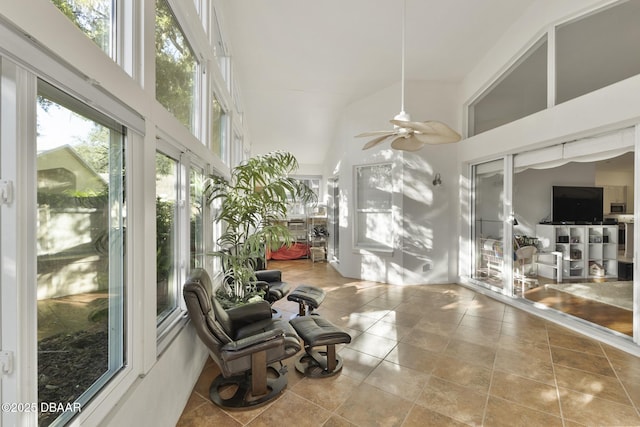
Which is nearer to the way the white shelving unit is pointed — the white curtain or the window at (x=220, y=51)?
the white curtain

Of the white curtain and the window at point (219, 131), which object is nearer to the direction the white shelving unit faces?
the white curtain

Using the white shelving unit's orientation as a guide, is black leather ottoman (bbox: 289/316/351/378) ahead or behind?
ahead

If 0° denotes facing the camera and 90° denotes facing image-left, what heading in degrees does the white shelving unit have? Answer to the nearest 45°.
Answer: approximately 0°

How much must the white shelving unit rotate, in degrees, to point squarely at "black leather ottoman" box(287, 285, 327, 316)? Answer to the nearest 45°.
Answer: approximately 45° to its right

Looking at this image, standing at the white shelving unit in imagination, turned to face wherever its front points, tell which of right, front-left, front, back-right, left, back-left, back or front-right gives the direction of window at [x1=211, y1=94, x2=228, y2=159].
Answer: front-right

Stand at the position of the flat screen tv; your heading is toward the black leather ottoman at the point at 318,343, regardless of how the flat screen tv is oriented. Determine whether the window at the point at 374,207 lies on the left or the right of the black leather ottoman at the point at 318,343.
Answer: right

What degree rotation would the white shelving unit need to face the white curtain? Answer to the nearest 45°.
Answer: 0° — it already faces it

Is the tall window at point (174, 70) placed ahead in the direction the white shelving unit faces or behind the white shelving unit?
ahead
